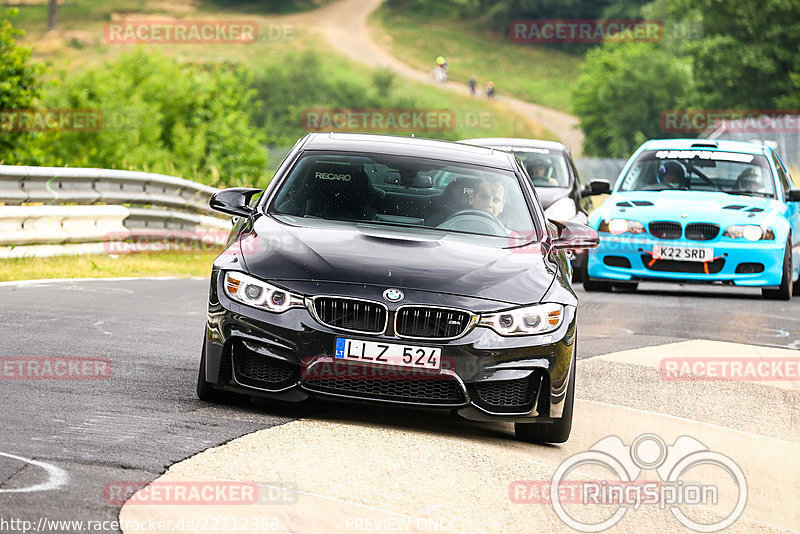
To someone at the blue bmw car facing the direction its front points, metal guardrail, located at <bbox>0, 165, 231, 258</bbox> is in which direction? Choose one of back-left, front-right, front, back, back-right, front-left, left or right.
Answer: right

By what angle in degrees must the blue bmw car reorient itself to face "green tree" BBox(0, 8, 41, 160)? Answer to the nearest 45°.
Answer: approximately 135° to its right

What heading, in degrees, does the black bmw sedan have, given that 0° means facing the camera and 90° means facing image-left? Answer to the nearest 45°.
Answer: approximately 0°

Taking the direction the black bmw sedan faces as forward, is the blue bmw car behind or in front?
behind

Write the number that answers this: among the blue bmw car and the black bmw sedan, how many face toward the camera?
2

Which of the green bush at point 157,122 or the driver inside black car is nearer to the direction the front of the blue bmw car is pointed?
the driver inside black car
